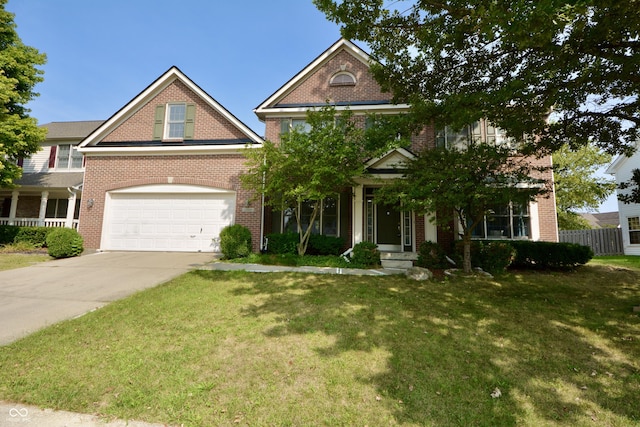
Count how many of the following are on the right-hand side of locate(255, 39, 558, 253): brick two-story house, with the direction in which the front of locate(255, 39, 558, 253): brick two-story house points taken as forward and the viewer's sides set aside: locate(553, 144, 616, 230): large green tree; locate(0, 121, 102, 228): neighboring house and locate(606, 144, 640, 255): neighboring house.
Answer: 1

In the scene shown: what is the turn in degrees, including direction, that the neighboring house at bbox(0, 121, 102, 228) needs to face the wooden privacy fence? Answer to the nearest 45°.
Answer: approximately 45° to its left

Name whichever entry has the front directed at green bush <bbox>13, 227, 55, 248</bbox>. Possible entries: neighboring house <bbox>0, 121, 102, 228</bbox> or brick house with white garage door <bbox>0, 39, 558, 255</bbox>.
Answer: neighboring house <bbox>0, 121, 102, 228</bbox>

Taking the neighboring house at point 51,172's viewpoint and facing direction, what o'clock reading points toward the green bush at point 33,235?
The green bush is roughly at 12 o'clock from the neighboring house.

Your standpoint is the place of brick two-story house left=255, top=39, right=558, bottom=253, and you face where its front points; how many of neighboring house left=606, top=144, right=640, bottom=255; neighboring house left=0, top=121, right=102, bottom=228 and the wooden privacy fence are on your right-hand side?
1

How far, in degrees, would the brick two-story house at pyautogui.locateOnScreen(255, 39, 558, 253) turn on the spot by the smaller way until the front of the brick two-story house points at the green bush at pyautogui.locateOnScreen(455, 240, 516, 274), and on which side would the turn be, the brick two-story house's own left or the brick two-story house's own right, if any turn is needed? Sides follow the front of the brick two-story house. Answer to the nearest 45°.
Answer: approximately 90° to the brick two-story house's own left

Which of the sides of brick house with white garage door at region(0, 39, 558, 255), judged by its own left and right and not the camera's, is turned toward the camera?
front

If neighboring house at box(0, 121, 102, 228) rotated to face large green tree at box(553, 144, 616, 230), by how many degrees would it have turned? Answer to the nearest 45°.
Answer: approximately 45° to its left

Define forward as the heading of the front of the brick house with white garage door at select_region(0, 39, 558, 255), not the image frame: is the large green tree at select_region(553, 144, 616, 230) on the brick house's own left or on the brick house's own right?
on the brick house's own left

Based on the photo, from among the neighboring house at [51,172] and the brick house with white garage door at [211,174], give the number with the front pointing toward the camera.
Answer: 2

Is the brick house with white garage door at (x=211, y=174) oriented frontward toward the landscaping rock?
no

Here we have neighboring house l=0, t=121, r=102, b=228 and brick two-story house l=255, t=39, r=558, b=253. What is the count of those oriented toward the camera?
2

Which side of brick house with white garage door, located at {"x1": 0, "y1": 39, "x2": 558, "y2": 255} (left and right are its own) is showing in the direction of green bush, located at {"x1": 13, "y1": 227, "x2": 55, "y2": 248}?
right

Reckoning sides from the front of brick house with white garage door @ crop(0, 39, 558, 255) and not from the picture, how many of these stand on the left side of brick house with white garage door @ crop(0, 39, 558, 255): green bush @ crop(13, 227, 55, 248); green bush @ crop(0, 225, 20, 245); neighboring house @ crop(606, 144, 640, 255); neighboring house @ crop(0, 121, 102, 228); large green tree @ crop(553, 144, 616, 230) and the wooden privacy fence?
3
